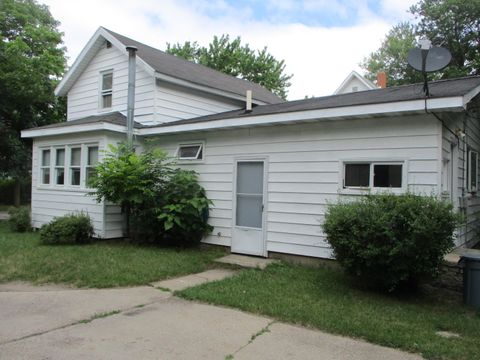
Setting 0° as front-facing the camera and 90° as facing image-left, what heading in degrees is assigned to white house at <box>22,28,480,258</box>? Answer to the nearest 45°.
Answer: approximately 45°

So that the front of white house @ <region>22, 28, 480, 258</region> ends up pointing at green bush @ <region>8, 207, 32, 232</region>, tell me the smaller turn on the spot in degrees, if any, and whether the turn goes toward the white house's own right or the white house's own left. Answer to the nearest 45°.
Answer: approximately 90° to the white house's own right

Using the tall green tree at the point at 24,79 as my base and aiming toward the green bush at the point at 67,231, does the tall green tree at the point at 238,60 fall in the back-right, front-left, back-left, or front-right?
back-left

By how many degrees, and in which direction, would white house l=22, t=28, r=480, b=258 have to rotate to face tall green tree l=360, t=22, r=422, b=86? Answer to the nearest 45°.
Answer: approximately 180°

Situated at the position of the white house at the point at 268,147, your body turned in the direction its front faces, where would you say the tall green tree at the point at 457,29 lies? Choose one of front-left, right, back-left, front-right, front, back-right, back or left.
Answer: back

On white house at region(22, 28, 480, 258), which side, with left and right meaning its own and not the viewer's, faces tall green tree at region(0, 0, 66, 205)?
right

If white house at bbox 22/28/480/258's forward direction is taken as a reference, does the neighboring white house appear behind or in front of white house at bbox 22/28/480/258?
behind

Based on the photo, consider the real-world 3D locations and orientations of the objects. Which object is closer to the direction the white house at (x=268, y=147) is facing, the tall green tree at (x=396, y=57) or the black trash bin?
the black trash bin

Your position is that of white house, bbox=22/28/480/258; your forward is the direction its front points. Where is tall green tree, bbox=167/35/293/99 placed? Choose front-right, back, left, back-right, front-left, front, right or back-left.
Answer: back-right

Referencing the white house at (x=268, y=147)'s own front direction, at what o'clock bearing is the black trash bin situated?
The black trash bin is roughly at 9 o'clock from the white house.
